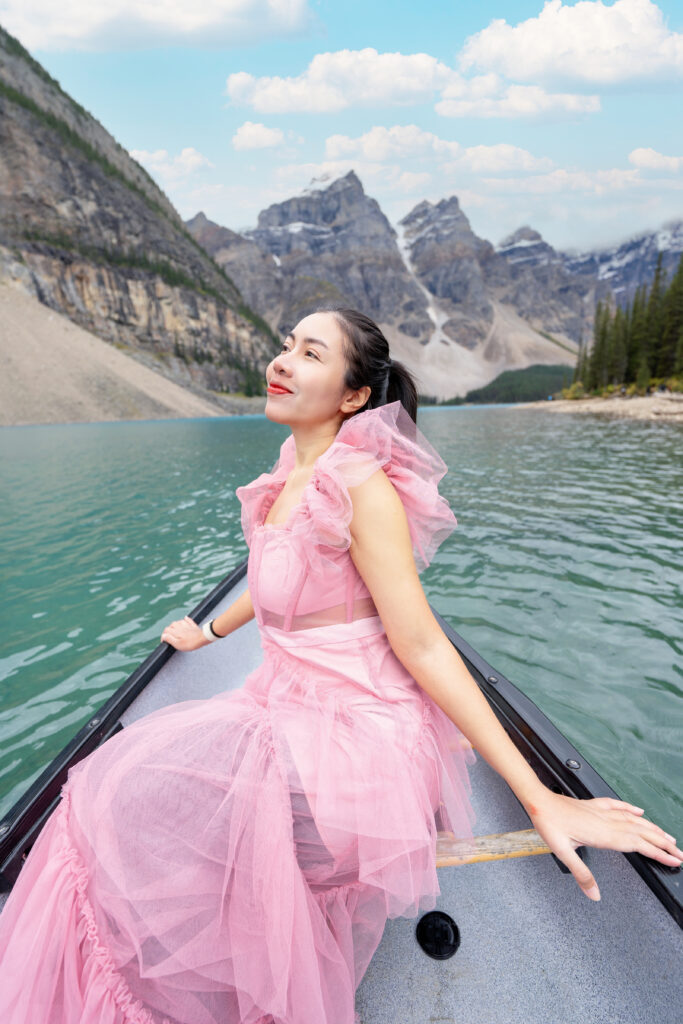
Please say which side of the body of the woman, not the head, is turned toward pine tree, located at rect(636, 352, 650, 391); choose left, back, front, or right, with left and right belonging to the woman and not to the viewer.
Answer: back

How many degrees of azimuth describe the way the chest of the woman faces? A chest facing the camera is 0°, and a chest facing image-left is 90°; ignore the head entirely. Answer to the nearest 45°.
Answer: approximately 45°

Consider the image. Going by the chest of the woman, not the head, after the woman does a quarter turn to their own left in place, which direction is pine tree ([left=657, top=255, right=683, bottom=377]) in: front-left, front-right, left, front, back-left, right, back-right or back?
left

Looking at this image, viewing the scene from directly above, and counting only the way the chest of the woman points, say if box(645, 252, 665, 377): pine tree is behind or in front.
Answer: behind
